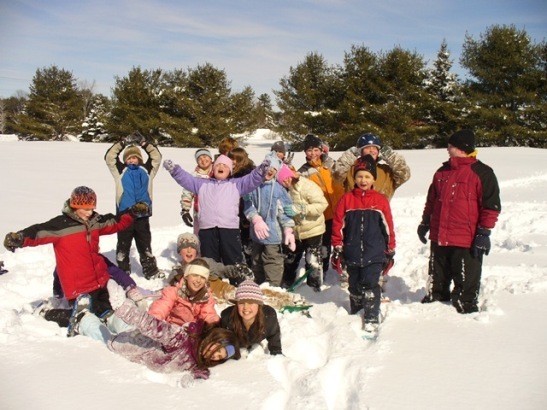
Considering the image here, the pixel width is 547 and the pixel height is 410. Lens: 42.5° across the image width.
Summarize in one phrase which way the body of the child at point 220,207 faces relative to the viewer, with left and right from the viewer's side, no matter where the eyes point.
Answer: facing the viewer

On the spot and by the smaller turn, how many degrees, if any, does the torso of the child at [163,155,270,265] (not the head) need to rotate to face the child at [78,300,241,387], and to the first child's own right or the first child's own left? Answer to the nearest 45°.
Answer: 0° — they already face them

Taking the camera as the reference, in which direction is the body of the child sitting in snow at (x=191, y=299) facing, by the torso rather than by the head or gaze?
toward the camera

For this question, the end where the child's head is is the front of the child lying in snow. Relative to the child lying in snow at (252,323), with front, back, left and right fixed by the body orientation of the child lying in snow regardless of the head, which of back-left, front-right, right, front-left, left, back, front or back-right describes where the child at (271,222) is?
back

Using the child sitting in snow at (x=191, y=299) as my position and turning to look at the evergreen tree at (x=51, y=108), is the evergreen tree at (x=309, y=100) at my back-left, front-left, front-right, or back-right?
front-right

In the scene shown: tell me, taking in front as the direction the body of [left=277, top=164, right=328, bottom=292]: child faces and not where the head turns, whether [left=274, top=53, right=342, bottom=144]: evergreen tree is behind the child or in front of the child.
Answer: behind

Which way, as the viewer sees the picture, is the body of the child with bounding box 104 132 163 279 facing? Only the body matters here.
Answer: toward the camera

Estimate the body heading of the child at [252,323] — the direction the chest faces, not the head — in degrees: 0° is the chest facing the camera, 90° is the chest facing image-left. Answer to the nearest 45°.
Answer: approximately 0°
